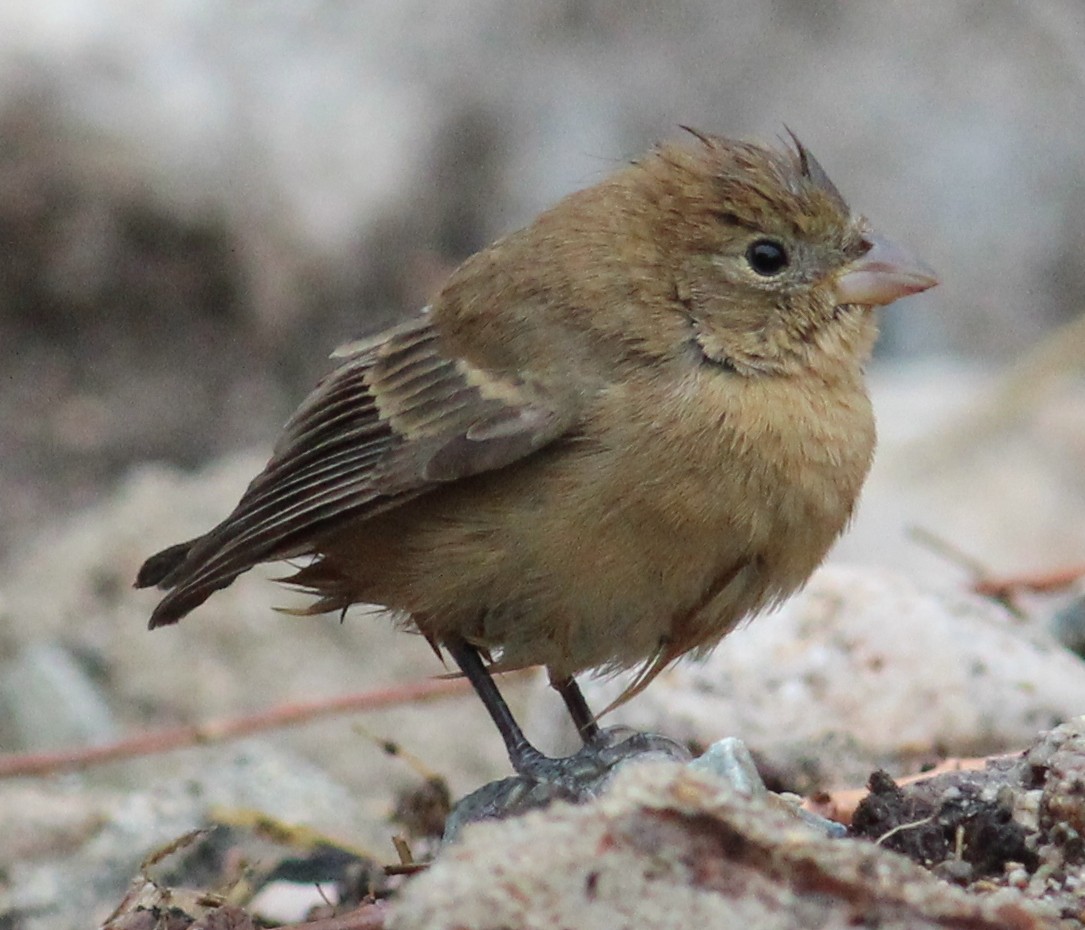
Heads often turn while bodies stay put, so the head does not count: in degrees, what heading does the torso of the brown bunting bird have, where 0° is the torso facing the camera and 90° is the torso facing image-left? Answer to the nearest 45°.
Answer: approximately 270°
